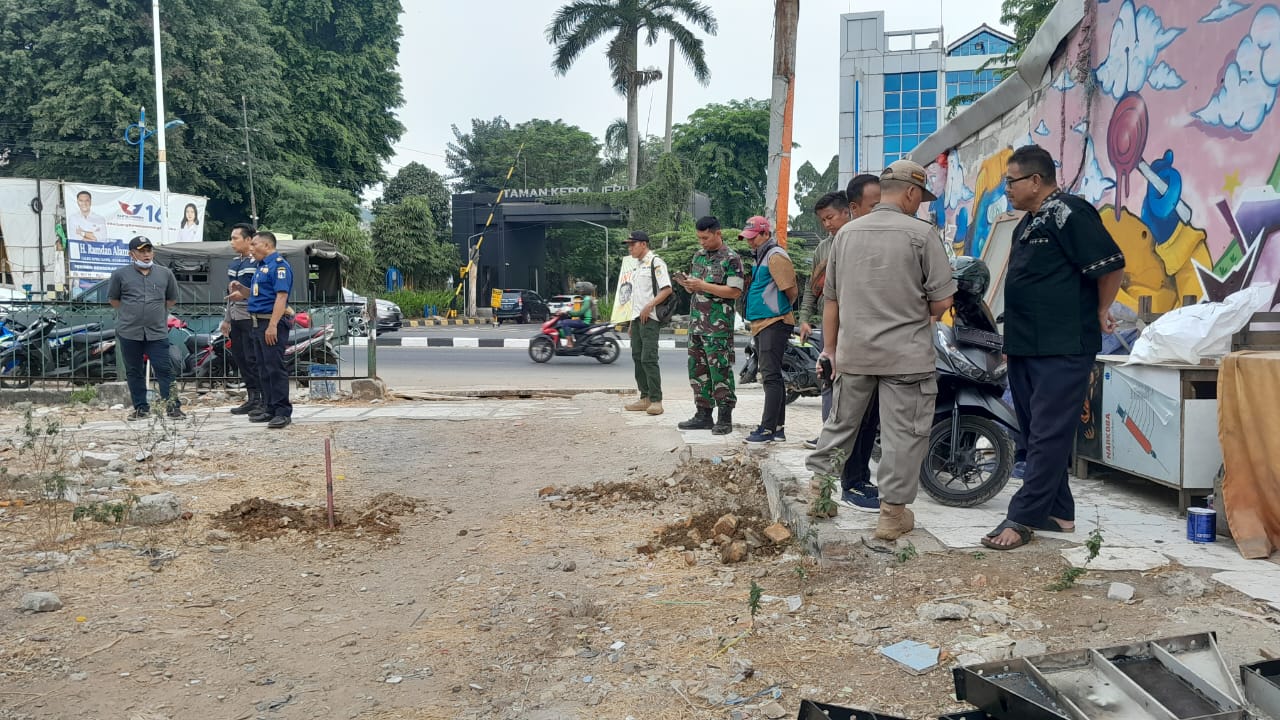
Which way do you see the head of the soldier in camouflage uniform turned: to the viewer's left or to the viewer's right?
to the viewer's left

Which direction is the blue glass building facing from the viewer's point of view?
toward the camera

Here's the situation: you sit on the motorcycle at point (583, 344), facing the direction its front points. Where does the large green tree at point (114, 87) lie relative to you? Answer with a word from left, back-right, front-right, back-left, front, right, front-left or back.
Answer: front-right

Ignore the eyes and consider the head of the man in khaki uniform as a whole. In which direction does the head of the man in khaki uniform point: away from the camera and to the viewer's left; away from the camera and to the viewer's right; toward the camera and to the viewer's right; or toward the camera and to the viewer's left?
away from the camera and to the viewer's right

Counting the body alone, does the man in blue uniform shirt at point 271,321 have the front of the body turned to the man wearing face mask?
no

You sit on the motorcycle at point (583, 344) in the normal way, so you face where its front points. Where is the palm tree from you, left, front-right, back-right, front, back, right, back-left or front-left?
right

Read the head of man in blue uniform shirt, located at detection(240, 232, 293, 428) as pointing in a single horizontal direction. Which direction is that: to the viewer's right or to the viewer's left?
to the viewer's left

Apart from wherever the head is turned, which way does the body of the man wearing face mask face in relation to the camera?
toward the camera

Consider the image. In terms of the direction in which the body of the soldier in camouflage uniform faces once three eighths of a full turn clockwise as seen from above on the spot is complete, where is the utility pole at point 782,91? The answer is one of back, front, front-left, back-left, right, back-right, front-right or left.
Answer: front

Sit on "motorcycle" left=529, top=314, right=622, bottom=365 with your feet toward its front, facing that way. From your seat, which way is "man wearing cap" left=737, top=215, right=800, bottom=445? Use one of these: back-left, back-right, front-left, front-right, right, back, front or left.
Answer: left

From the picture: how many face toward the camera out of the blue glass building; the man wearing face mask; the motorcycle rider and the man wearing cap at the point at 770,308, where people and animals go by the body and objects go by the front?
2
